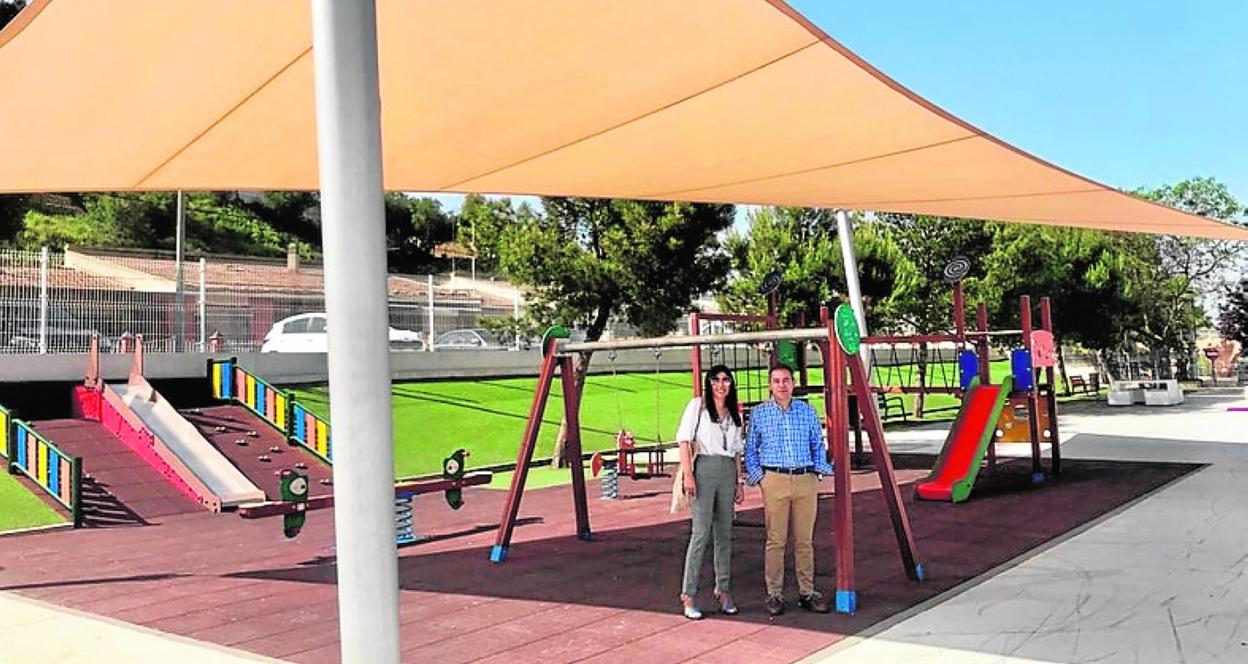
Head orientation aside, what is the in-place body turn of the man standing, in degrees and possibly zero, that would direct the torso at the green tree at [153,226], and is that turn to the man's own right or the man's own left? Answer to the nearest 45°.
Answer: approximately 135° to the man's own right

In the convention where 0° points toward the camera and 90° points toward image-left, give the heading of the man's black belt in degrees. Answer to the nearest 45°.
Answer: approximately 0°

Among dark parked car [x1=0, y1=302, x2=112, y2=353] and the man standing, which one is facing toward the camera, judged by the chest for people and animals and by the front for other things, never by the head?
the man standing

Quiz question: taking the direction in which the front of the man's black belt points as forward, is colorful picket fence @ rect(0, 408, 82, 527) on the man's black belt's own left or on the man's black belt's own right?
on the man's black belt's own right

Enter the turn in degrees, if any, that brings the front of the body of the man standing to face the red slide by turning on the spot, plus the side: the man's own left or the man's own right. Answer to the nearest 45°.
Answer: approximately 180°

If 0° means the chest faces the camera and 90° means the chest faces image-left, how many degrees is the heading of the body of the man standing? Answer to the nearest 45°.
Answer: approximately 0°
